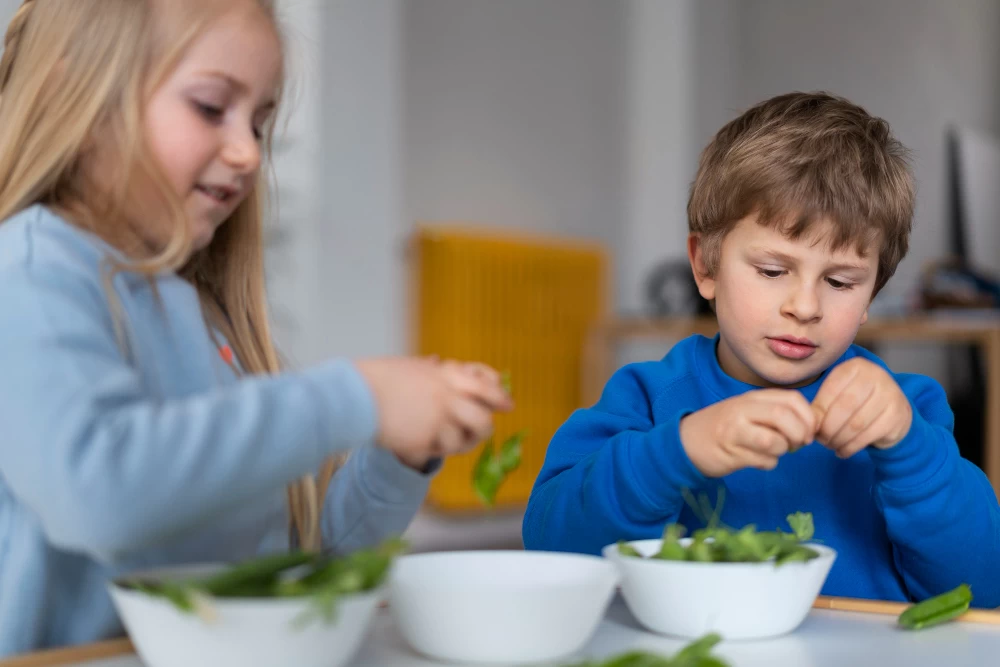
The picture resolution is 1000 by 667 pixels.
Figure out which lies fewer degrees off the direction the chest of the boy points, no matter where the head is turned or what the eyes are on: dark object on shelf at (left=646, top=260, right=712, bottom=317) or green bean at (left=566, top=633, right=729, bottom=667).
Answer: the green bean

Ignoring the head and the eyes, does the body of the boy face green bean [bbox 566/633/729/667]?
yes

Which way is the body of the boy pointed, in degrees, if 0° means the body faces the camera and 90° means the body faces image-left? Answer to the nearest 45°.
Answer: approximately 0°

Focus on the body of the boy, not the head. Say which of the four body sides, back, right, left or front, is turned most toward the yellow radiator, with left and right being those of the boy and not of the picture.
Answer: back

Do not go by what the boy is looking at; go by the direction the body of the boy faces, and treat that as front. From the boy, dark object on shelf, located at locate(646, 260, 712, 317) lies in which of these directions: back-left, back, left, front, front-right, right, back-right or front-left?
back
